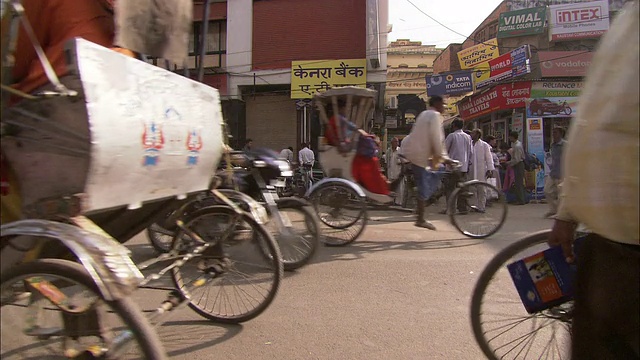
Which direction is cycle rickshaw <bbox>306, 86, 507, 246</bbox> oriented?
to the viewer's right

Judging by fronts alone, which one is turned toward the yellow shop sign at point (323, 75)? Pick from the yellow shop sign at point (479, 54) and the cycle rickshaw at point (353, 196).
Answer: the yellow shop sign at point (479, 54)

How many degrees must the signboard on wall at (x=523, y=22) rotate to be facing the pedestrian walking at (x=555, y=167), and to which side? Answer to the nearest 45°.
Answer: approximately 45° to its left

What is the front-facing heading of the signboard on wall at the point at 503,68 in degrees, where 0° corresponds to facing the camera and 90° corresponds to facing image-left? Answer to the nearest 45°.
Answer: approximately 45°

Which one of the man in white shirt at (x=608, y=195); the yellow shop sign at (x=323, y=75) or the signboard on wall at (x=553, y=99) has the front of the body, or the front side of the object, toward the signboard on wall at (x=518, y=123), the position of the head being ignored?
the man in white shirt

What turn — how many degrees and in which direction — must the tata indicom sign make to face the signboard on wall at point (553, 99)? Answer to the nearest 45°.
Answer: approximately 45° to its left
